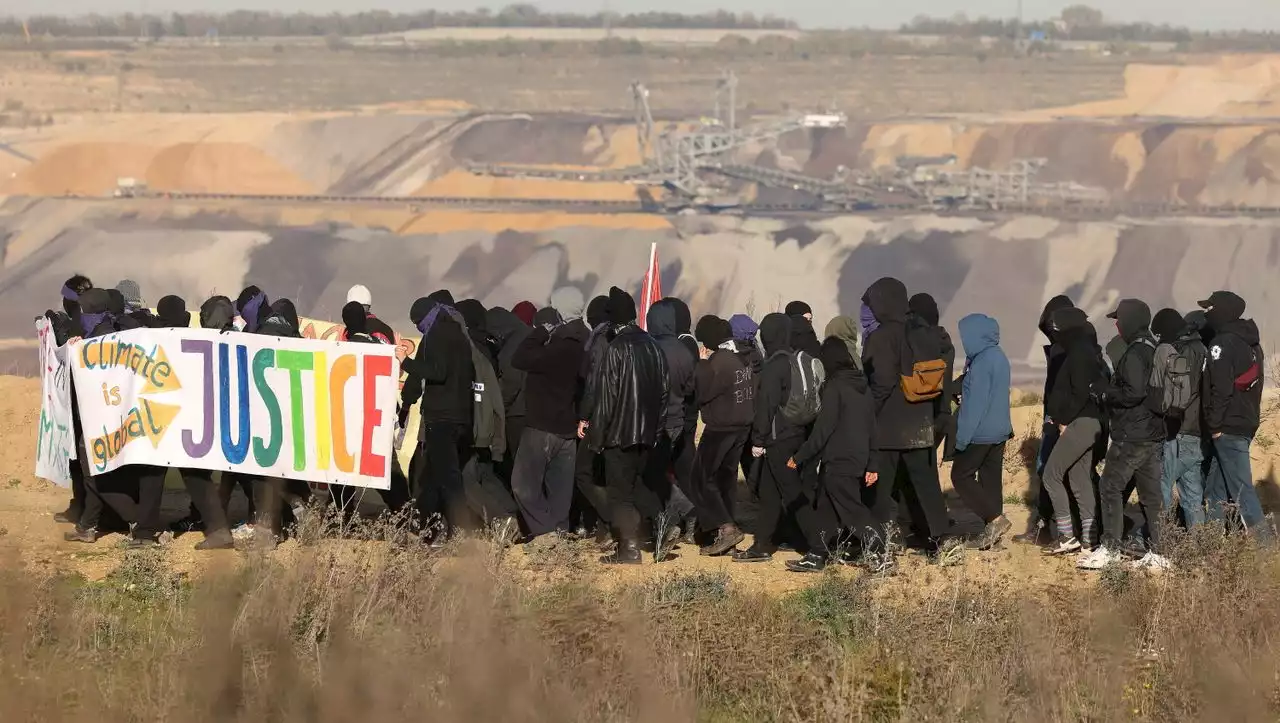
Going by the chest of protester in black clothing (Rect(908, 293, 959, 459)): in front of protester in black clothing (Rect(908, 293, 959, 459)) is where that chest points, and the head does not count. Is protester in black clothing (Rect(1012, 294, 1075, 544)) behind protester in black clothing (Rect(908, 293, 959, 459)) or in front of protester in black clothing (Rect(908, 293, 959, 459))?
behind

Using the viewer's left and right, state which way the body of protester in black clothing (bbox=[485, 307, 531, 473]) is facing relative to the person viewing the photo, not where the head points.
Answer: facing to the left of the viewer

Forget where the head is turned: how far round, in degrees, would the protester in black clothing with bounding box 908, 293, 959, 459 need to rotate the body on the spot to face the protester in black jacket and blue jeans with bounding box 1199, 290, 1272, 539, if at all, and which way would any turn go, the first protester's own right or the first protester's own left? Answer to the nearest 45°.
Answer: approximately 180°

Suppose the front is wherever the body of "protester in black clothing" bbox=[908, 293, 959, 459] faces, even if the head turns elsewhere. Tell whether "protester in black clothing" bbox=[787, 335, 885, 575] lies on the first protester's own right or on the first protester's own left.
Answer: on the first protester's own left

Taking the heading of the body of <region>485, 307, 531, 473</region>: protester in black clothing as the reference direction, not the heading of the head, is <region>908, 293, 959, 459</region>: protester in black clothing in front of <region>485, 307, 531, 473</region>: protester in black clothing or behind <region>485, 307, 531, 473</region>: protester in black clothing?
behind

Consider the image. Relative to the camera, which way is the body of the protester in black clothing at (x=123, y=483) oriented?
to the viewer's left

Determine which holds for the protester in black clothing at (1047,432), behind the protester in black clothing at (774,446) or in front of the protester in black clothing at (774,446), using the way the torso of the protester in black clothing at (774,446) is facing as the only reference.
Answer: behind

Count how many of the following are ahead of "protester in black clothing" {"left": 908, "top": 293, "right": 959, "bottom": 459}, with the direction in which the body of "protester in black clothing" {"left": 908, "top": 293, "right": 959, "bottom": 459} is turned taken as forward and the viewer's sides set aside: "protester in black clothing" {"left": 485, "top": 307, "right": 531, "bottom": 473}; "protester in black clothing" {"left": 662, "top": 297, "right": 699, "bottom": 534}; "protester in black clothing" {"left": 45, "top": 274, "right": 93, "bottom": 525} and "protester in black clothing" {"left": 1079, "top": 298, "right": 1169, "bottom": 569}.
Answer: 3

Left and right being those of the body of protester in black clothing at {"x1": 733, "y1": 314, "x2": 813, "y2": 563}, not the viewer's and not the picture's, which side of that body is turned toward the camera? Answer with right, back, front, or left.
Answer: left

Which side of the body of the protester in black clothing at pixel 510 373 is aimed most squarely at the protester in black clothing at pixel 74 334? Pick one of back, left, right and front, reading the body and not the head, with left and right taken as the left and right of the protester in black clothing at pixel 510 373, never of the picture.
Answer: front

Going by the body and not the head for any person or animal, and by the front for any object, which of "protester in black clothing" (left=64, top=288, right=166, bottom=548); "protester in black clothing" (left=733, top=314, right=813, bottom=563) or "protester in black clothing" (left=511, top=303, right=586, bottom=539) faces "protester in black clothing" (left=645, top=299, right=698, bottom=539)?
"protester in black clothing" (left=733, top=314, right=813, bottom=563)

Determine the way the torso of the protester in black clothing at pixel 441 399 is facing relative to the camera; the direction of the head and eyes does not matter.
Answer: to the viewer's left

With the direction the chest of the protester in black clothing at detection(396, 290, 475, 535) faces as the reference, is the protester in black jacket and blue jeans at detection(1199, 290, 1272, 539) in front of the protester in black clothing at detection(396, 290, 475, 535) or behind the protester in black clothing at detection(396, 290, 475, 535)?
behind
